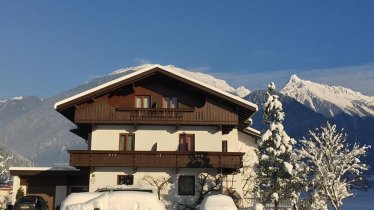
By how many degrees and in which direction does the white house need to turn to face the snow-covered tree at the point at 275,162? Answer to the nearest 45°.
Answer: approximately 45° to its left

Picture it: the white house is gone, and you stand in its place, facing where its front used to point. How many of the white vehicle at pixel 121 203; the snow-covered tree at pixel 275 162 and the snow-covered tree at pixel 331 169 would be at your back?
0

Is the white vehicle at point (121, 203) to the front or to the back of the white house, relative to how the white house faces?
to the front

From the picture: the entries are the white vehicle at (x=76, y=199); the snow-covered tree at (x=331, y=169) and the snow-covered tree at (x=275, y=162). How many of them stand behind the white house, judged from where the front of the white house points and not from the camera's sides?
0

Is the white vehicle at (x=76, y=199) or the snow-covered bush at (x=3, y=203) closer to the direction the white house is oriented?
the white vehicle

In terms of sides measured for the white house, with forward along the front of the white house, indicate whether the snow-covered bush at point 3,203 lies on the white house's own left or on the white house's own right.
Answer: on the white house's own right

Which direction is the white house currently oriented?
toward the camera

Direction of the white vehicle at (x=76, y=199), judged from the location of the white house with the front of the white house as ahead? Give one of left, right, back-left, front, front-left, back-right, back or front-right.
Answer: front
